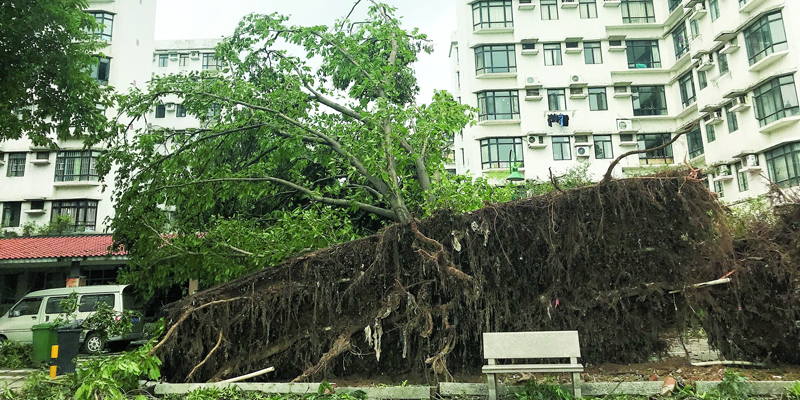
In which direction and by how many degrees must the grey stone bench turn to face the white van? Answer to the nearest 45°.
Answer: approximately 135° to its right

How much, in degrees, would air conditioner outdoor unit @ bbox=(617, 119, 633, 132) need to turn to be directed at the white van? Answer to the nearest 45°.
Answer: approximately 45° to its right

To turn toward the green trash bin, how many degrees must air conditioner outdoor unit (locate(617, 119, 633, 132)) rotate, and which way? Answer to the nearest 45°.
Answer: approximately 45° to its right

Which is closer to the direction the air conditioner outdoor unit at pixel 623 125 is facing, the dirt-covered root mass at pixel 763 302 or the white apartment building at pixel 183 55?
the dirt-covered root mass

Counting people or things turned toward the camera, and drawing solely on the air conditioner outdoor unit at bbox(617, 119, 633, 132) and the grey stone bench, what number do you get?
2

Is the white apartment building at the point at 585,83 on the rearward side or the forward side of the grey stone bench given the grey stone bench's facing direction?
on the rearward side

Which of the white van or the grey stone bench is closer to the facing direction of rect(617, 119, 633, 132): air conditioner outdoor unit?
the grey stone bench

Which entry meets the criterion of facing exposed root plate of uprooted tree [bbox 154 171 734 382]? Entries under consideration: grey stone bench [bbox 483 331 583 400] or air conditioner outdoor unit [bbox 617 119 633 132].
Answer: the air conditioner outdoor unit

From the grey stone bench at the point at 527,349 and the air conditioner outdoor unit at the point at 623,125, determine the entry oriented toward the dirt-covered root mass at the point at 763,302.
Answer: the air conditioner outdoor unit

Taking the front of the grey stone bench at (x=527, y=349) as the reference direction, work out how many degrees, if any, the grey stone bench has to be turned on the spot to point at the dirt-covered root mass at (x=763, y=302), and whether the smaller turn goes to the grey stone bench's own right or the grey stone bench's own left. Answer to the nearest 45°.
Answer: approximately 135° to the grey stone bench's own left

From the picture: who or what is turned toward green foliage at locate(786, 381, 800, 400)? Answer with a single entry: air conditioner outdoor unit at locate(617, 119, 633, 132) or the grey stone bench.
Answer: the air conditioner outdoor unit
